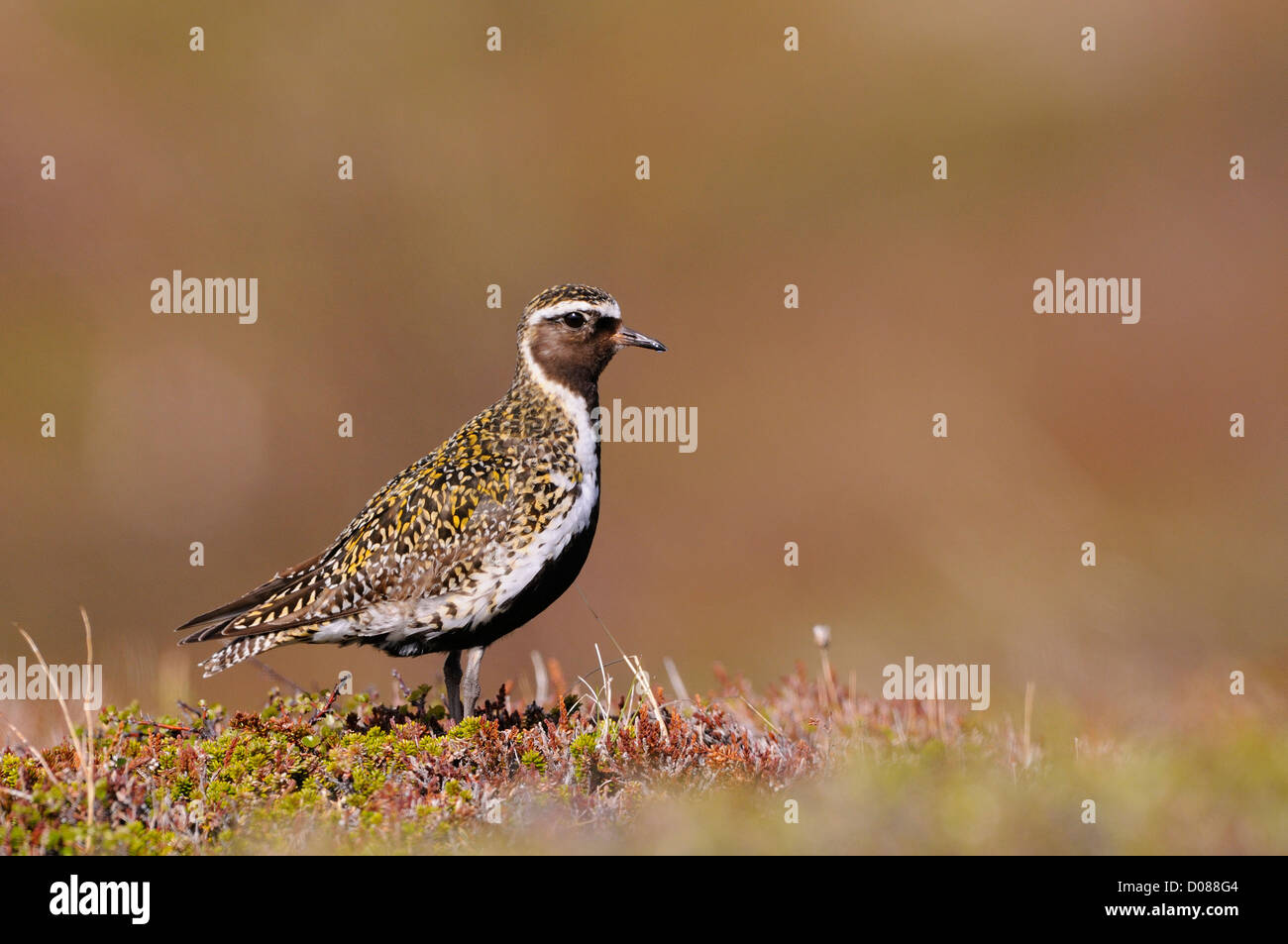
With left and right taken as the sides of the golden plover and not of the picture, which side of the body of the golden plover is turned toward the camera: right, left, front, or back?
right
